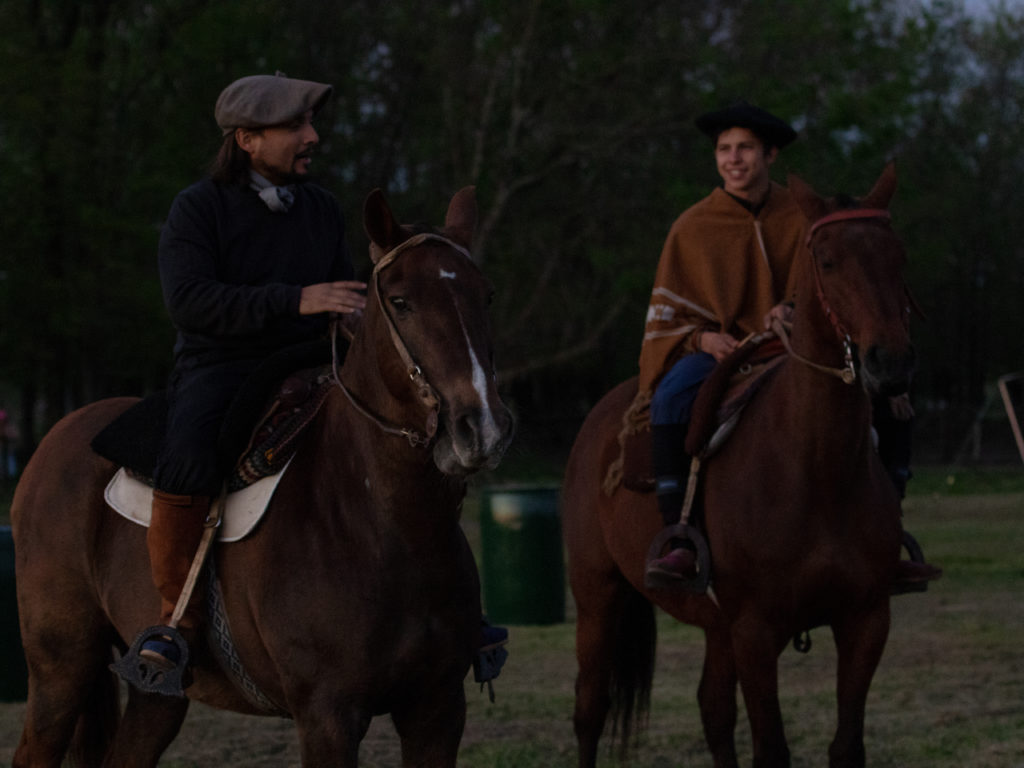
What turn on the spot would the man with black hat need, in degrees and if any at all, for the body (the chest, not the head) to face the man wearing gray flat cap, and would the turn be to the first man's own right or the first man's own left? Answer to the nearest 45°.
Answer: approximately 90° to the first man's own right

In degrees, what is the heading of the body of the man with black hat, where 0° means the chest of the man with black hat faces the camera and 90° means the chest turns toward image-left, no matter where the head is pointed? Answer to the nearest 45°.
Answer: approximately 315°

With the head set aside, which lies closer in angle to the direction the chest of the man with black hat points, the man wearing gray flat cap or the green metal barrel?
the man wearing gray flat cap

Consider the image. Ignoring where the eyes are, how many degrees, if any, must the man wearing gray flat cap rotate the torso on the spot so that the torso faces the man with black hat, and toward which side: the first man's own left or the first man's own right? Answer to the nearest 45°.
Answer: approximately 90° to the first man's own left

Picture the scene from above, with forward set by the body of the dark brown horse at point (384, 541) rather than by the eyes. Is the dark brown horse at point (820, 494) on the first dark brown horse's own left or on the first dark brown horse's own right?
on the first dark brown horse's own left

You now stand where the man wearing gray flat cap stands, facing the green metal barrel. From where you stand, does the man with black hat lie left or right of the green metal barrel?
right

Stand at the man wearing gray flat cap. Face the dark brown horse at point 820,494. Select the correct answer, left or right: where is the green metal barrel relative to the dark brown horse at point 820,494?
left

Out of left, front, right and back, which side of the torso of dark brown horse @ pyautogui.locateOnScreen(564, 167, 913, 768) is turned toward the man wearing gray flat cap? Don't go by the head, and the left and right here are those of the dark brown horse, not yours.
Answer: right

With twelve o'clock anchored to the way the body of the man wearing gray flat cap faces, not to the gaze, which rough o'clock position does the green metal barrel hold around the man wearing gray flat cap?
The green metal barrel is roughly at 8 o'clock from the man wearing gray flat cap.

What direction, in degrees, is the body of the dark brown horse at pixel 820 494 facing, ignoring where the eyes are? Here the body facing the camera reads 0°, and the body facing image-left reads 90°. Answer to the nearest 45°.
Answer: approximately 315°

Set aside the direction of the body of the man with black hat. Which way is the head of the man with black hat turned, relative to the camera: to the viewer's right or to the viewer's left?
to the viewer's left

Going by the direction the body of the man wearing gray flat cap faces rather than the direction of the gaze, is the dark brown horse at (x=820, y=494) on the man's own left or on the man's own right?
on the man's own left
